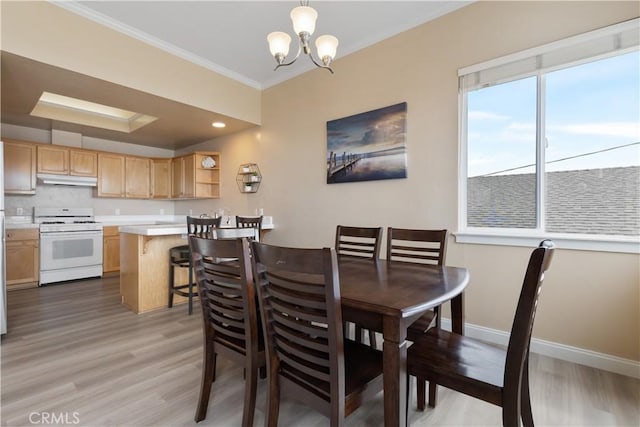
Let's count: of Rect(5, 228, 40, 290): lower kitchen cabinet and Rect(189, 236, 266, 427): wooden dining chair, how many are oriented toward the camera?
1

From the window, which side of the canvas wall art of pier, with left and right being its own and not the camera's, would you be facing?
left

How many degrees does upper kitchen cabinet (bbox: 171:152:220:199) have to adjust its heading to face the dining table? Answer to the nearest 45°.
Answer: approximately 45° to its left

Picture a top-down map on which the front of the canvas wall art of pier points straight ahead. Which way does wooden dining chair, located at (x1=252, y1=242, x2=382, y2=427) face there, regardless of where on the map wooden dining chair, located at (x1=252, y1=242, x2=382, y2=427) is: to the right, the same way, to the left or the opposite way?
the opposite way

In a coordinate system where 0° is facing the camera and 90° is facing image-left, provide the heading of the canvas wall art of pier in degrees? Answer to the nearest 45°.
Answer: approximately 45°

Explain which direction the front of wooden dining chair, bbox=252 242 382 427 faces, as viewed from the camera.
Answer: facing away from the viewer and to the right of the viewer

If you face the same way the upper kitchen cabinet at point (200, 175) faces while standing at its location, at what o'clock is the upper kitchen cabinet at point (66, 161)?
the upper kitchen cabinet at point (66, 161) is roughly at 2 o'clock from the upper kitchen cabinet at point (200, 175).

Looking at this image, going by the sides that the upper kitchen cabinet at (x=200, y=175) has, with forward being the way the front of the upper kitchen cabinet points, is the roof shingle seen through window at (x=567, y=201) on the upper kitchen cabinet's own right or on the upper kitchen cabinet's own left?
on the upper kitchen cabinet's own left

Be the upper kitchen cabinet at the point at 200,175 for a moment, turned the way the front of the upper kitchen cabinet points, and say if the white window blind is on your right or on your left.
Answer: on your left

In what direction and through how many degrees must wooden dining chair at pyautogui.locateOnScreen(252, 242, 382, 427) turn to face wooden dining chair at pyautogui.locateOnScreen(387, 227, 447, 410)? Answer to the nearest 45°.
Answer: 0° — it already faces it

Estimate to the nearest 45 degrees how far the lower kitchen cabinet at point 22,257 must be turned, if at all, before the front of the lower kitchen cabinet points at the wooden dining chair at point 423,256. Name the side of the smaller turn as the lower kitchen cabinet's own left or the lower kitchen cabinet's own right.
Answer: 0° — it already faces it
